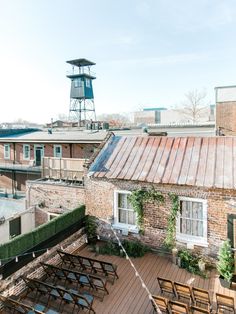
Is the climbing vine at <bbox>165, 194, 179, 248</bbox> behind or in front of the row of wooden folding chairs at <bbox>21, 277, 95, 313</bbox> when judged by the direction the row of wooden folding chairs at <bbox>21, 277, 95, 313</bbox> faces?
in front

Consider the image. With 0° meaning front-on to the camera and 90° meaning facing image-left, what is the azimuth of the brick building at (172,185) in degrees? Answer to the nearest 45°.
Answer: approximately 45°

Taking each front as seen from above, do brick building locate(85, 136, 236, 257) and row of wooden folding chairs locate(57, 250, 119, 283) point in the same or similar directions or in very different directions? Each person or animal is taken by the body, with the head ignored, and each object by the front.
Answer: very different directions

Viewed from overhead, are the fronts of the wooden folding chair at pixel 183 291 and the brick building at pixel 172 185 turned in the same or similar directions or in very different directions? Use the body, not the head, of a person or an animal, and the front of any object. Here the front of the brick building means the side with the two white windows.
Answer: very different directions

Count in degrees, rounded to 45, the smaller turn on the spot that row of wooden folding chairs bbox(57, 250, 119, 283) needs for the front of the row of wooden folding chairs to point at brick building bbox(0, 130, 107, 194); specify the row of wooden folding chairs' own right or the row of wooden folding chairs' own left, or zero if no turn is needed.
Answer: approximately 45° to the row of wooden folding chairs' own left

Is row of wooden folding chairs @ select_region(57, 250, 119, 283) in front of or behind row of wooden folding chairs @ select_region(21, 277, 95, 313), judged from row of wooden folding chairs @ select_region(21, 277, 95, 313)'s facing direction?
in front
